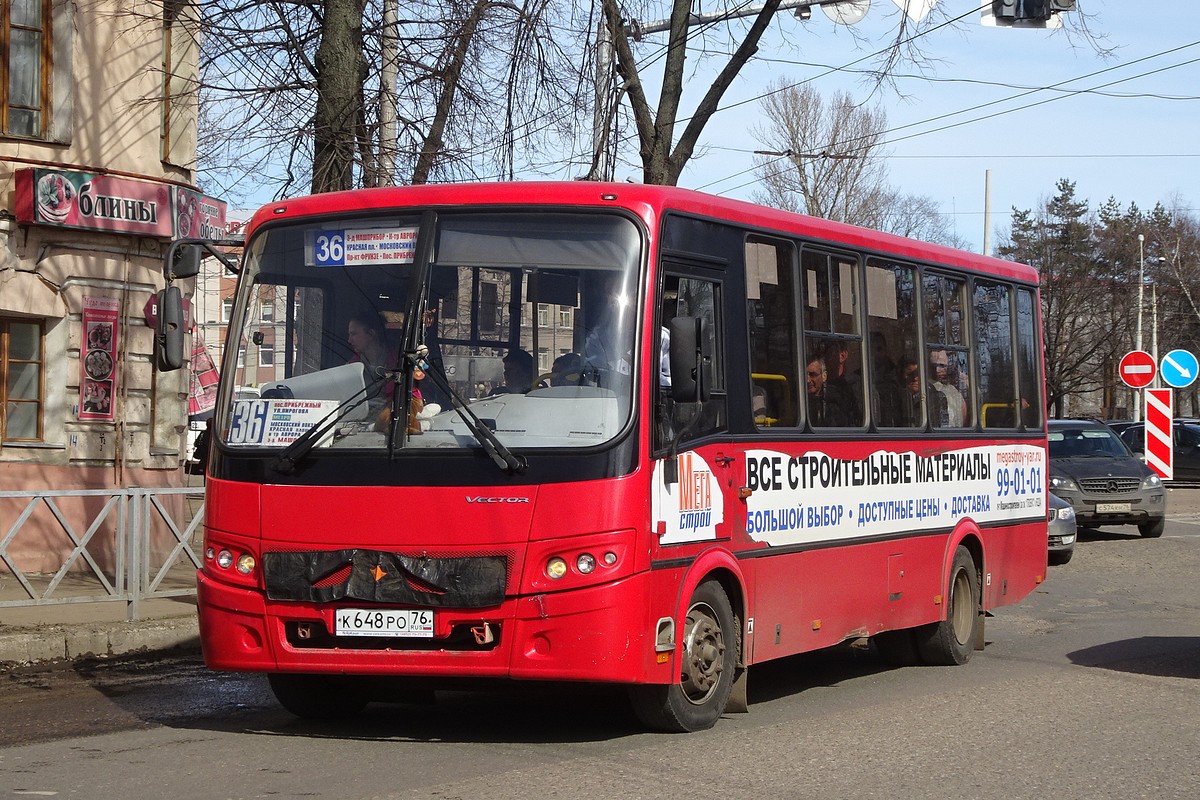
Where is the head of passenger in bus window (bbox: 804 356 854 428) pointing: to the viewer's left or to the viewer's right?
to the viewer's left

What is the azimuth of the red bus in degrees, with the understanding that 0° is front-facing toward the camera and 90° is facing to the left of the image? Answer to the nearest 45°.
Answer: approximately 45°

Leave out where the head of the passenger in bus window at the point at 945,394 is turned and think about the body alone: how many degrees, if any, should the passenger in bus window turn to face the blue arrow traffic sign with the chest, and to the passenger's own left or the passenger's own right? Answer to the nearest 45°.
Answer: approximately 135° to the passenger's own right

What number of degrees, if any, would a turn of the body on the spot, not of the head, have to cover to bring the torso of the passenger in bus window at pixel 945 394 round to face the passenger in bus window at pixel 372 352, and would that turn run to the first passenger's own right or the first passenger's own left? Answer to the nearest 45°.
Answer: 0° — they already face them

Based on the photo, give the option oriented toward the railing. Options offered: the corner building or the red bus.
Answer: the corner building

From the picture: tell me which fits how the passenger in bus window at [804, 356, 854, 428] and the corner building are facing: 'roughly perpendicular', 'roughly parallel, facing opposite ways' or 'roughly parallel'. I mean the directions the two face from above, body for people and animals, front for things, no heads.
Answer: roughly perpendicular
